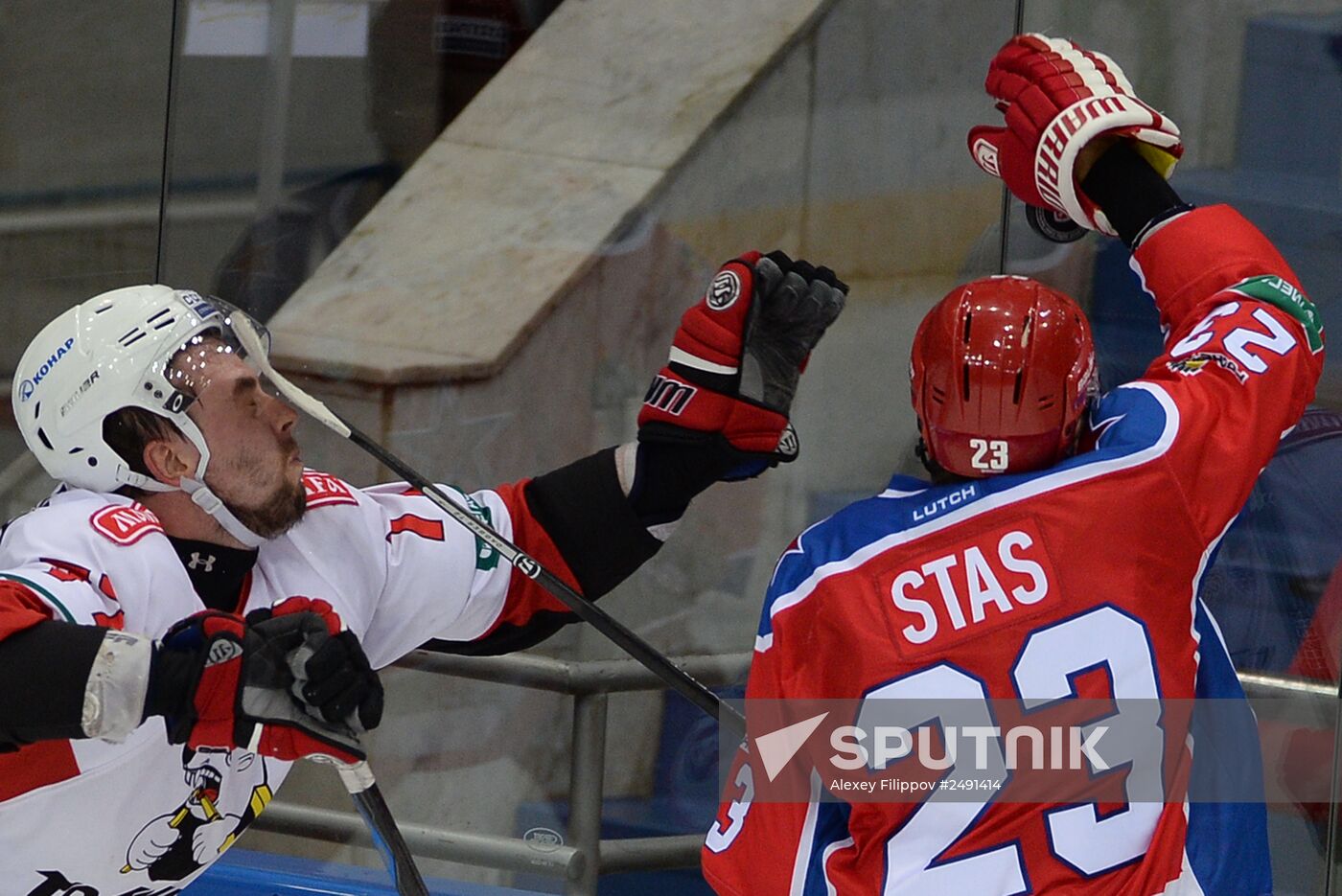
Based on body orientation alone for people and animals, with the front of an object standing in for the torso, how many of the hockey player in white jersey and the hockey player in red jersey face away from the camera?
1

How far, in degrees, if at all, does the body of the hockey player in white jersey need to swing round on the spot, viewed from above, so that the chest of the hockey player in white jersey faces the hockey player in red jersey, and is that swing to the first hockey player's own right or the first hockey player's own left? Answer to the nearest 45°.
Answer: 0° — they already face them

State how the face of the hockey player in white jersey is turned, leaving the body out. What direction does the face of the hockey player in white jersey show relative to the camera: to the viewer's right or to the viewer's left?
to the viewer's right

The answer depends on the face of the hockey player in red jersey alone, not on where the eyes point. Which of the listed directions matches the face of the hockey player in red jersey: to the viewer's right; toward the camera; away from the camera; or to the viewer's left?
away from the camera

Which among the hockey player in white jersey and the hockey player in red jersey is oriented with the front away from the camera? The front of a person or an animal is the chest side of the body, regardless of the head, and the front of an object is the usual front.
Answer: the hockey player in red jersey

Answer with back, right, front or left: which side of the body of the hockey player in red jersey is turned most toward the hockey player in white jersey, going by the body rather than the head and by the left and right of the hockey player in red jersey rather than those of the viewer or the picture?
left

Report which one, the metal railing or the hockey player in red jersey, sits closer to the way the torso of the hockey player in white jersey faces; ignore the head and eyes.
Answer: the hockey player in red jersey

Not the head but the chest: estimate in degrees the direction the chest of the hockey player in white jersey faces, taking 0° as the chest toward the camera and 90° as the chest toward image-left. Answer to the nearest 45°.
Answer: approximately 315°

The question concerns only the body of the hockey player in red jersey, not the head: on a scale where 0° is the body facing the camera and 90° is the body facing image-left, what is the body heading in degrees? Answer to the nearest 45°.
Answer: approximately 180°

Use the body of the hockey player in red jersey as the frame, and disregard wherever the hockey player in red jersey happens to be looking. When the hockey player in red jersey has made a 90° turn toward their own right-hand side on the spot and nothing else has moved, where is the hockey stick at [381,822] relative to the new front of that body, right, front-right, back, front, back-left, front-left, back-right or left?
back
